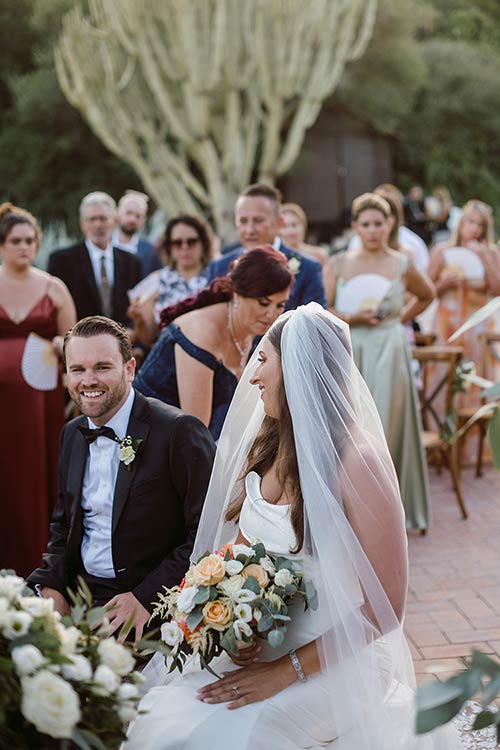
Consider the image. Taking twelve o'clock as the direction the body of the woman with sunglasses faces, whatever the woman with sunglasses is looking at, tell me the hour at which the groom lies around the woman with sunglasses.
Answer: The groom is roughly at 12 o'clock from the woman with sunglasses.

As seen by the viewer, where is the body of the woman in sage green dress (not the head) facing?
toward the camera

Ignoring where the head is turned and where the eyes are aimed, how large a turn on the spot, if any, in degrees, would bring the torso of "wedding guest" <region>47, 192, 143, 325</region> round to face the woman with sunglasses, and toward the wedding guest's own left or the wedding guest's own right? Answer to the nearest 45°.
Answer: approximately 45° to the wedding guest's own left

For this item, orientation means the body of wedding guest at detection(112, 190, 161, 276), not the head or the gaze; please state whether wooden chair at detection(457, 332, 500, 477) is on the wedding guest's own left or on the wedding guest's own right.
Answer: on the wedding guest's own left

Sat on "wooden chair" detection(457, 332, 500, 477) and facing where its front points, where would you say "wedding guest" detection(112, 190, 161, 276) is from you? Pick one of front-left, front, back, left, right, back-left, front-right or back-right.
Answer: front-right

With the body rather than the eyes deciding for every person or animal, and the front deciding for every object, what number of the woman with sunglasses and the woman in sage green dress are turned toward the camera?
2

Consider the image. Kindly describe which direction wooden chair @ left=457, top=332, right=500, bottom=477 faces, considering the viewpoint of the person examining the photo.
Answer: facing the viewer and to the left of the viewer

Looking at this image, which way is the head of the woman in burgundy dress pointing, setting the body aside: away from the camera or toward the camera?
toward the camera

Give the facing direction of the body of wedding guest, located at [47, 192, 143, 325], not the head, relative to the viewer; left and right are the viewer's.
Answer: facing the viewer

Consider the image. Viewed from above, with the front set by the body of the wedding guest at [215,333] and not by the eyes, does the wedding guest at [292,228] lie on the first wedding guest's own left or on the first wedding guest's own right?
on the first wedding guest's own left

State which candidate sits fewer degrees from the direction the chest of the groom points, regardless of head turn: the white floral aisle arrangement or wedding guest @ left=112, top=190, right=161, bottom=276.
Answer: the white floral aisle arrangement

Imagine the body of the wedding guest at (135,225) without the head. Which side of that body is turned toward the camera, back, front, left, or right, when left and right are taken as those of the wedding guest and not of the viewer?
front

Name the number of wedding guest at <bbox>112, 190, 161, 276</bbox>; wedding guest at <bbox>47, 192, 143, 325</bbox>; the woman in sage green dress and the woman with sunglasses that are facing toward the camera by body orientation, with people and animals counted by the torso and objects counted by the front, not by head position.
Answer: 4

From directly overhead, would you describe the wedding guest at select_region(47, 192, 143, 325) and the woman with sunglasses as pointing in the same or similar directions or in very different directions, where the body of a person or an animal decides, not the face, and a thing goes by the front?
same or similar directions

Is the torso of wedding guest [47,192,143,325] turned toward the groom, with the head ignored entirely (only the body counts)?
yes
